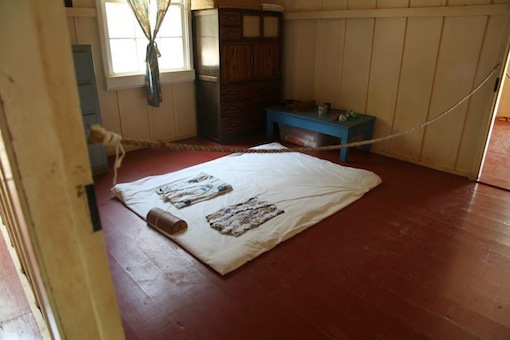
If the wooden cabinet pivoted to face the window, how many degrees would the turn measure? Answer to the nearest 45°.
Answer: approximately 135° to its right

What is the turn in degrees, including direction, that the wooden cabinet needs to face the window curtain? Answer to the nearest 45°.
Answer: approximately 90° to its right

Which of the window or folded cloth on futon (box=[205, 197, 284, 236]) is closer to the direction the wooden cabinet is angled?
the folded cloth on futon

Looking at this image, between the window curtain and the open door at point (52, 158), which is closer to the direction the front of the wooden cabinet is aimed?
the open door

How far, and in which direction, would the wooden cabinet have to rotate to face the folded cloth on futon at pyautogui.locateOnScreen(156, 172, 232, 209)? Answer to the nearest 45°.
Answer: approximately 45° to its right

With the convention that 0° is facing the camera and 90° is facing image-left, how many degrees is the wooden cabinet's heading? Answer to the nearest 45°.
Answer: approximately 315°

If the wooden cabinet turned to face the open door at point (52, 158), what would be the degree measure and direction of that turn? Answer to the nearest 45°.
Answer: approximately 45° to its right

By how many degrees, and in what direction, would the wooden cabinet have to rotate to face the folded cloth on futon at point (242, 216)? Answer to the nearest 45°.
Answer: approximately 45° to its right
